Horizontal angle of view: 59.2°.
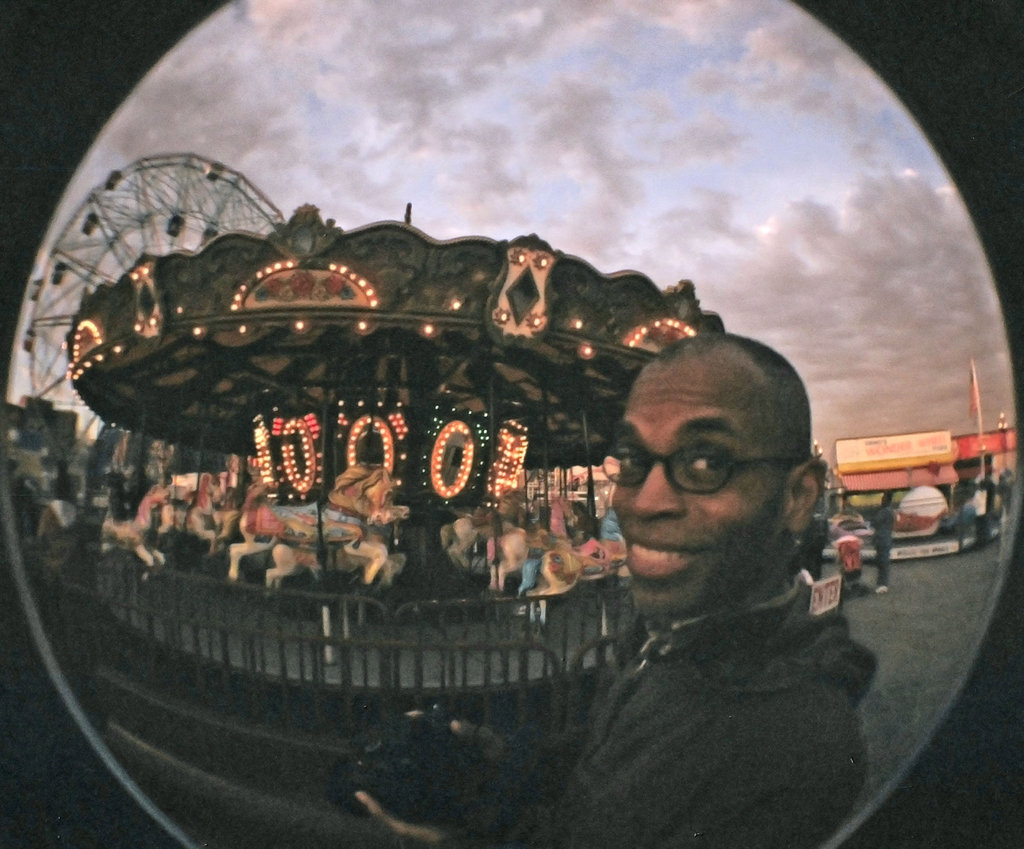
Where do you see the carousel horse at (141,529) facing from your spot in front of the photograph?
facing to the right of the viewer

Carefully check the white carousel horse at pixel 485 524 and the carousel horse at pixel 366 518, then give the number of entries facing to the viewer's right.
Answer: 2

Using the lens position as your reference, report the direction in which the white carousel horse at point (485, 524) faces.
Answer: facing to the right of the viewer

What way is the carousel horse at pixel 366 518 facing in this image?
to the viewer's right

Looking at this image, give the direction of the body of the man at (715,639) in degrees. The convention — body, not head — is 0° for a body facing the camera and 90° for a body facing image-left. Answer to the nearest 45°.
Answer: approximately 45°

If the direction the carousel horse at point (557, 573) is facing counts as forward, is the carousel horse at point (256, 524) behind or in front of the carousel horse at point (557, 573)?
behind

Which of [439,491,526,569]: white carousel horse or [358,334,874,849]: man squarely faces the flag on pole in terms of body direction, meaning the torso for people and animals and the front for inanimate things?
the white carousel horse

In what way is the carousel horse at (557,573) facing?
to the viewer's right
